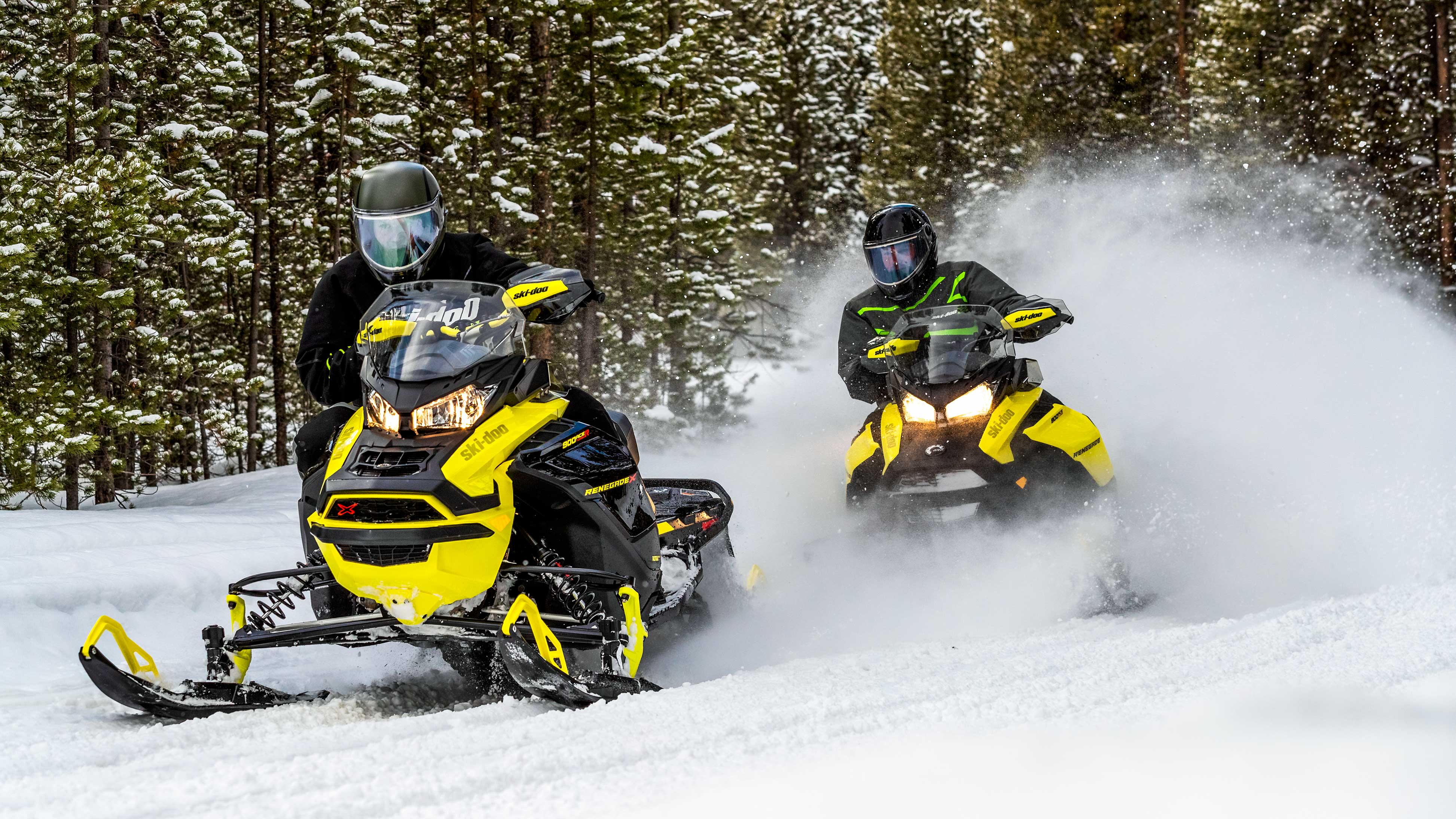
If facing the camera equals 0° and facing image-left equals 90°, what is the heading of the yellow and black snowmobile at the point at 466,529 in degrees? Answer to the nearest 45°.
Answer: approximately 45°

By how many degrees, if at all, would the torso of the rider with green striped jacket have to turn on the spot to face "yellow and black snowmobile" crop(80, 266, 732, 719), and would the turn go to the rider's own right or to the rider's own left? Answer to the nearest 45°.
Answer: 0° — they already face it

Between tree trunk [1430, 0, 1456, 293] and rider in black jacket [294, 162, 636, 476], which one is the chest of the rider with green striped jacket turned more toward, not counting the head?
the rider in black jacket

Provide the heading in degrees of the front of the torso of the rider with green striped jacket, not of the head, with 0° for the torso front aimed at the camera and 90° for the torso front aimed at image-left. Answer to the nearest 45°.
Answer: approximately 0°

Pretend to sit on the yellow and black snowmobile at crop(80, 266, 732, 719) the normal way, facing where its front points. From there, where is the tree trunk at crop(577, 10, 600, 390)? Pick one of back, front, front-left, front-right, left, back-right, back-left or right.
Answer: back-right

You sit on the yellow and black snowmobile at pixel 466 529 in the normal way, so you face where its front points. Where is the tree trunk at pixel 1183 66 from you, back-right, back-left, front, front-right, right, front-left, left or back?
back

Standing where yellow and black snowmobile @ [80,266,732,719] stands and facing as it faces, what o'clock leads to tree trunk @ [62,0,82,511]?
The tree trunk is roughly at 4 o'clock from the yellow and black snowmobile.

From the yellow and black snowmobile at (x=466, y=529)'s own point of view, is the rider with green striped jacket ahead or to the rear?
to the rear

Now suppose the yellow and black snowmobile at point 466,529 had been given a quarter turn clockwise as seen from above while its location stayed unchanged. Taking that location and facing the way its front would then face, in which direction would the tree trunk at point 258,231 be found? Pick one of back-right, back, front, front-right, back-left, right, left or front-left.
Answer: front-right

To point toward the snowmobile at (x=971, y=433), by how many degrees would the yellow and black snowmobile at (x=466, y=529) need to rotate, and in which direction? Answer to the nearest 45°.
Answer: approximately 180°

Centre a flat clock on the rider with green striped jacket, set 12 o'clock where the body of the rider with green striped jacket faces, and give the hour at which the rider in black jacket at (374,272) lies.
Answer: The rider in black jacket is roughly at 1 o'clock from the rider with green striped jacket.
